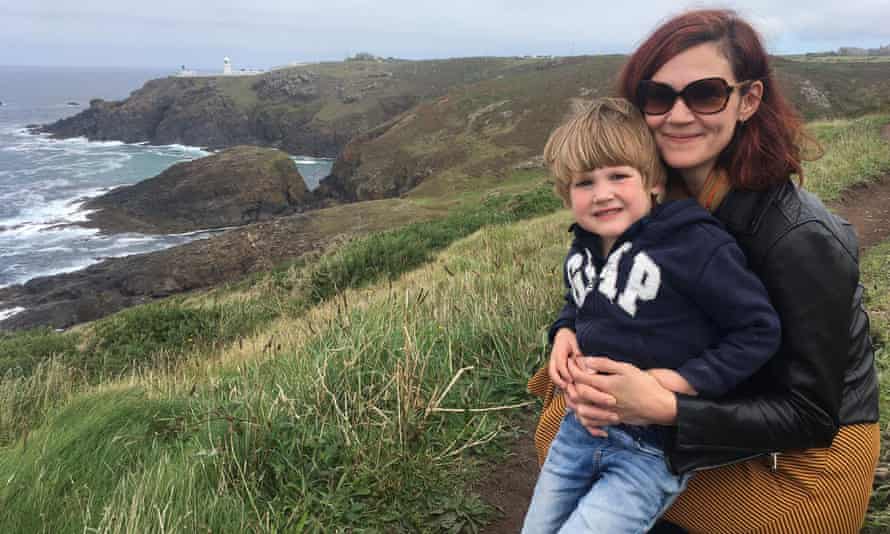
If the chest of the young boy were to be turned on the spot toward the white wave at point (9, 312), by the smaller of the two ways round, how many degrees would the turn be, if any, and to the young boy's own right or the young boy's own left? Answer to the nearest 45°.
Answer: approximately 90° to the young boy's own right

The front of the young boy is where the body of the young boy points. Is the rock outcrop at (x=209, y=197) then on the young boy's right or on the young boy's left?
on the young boy's right

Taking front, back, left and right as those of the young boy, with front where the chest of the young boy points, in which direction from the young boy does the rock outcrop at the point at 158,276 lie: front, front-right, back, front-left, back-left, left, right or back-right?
right

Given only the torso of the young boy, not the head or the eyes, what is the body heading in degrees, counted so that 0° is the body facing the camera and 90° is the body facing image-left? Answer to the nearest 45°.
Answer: approximately 45°
